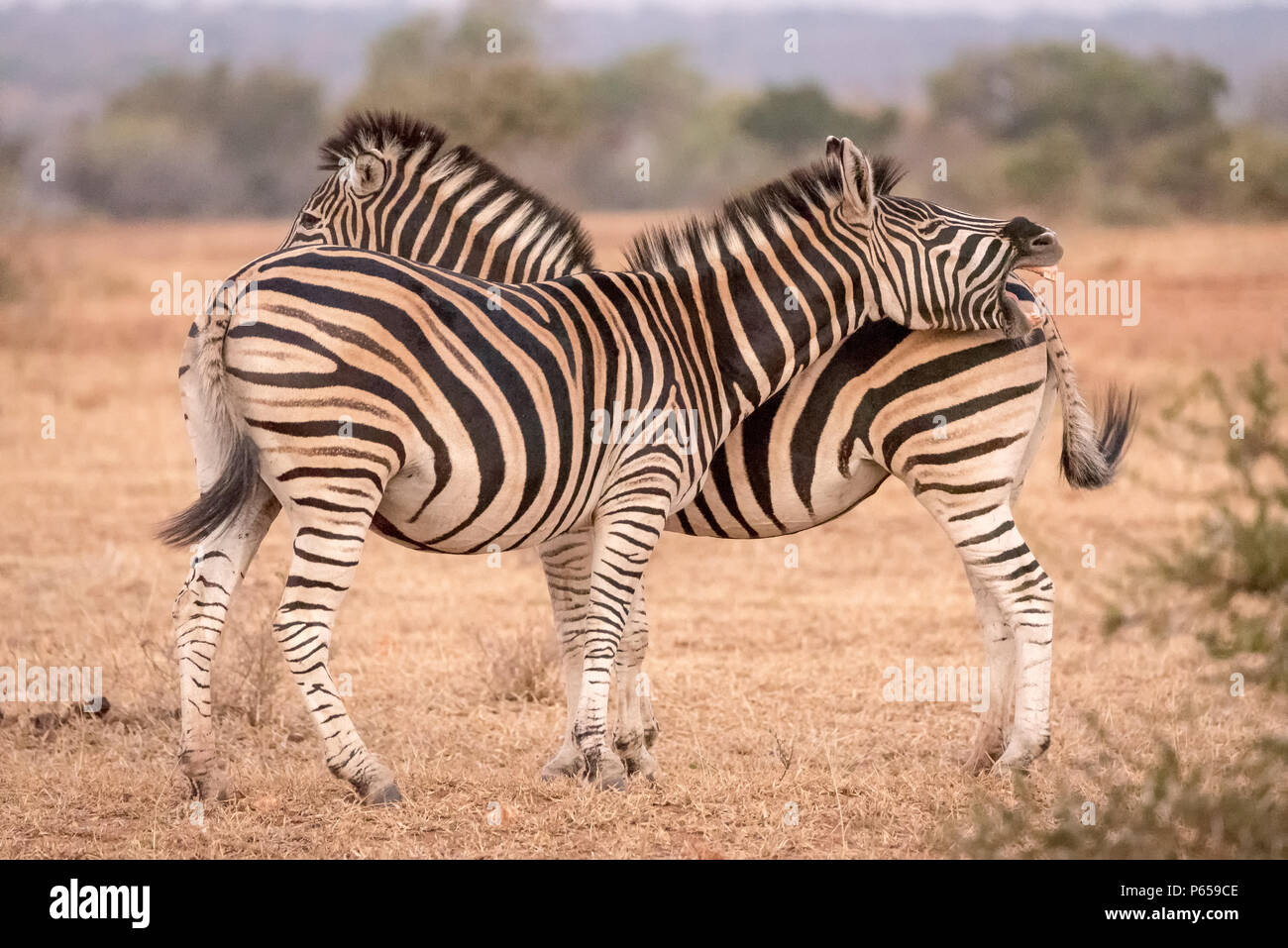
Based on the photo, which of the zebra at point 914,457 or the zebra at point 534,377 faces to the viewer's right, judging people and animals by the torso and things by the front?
the zebra at point 534,377

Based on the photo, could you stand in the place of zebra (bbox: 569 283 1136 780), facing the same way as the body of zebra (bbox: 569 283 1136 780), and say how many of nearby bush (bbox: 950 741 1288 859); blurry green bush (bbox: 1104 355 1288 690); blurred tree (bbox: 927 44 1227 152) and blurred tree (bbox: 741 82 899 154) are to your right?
2

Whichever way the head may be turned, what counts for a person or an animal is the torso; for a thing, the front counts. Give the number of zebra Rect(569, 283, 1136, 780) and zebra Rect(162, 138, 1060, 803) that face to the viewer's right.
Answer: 1

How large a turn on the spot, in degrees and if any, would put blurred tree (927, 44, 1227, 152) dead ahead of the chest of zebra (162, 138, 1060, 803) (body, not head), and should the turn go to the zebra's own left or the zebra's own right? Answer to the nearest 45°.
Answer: approximately 90° to the zebra's own left

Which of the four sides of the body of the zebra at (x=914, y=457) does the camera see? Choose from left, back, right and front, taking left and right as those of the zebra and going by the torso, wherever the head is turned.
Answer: left

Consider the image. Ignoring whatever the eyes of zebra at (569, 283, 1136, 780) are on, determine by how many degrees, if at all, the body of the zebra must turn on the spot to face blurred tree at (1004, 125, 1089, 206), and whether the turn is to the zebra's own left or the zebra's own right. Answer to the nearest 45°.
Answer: approximately 90° to the zebra's own right

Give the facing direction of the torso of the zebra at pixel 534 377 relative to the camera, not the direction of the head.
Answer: to the viewer's right

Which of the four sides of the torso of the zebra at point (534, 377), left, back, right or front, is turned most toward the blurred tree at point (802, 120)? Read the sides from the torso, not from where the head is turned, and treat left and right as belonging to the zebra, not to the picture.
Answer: left

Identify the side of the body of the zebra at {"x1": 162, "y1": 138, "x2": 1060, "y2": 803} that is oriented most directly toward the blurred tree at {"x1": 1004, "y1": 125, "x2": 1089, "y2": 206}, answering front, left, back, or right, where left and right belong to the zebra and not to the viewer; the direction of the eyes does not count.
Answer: left

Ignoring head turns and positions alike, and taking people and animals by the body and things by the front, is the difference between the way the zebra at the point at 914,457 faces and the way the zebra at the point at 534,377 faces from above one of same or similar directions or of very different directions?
very different directions

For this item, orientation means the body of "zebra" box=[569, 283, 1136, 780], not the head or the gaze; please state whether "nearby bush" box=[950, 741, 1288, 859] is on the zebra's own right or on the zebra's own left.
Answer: on the zebra's own left
